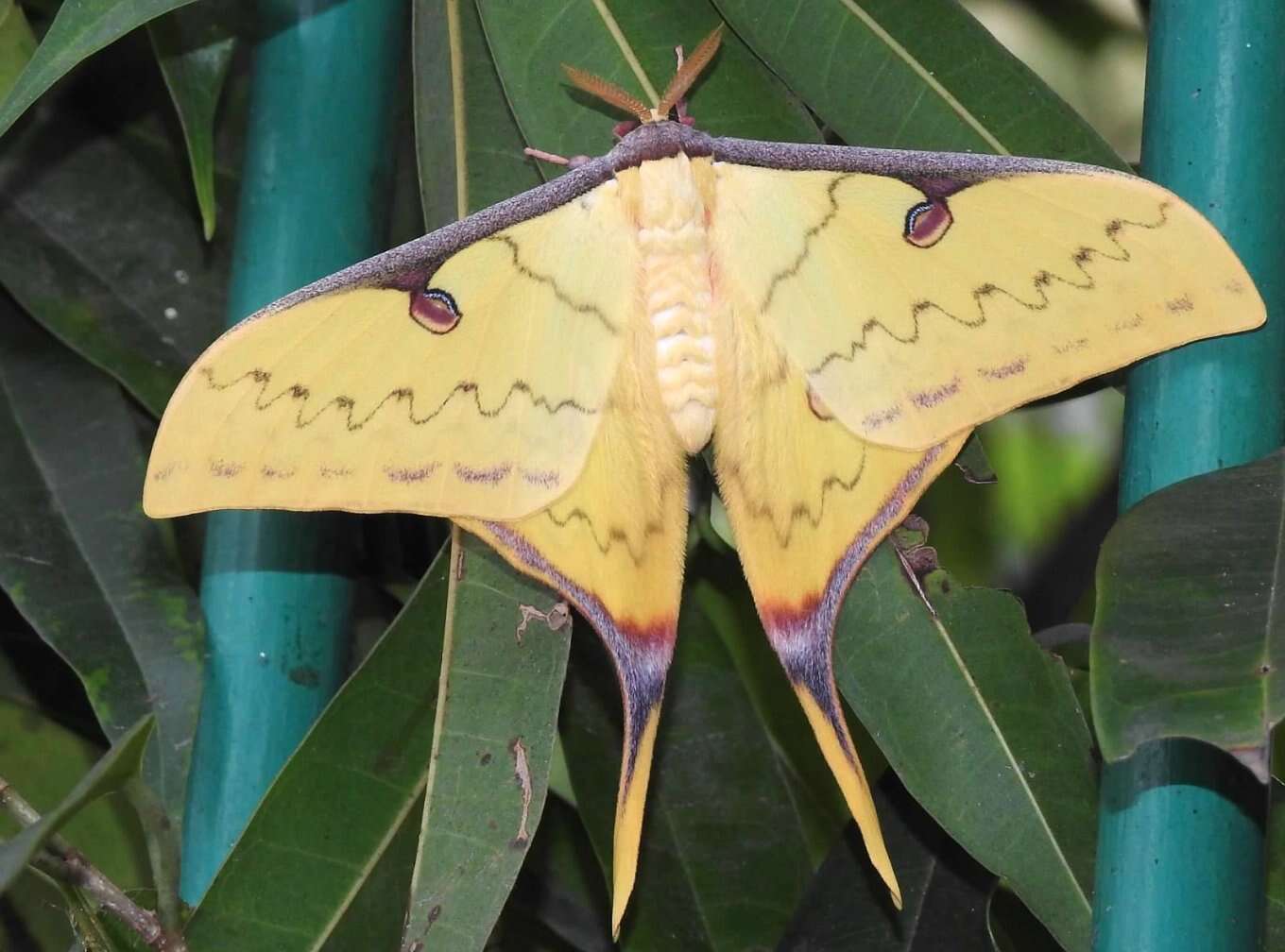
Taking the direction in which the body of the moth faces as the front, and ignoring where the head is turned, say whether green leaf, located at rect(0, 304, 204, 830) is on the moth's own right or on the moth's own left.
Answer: on the moth's own left

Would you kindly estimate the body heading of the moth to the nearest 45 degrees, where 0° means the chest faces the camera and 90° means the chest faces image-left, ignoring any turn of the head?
approximately 180°
